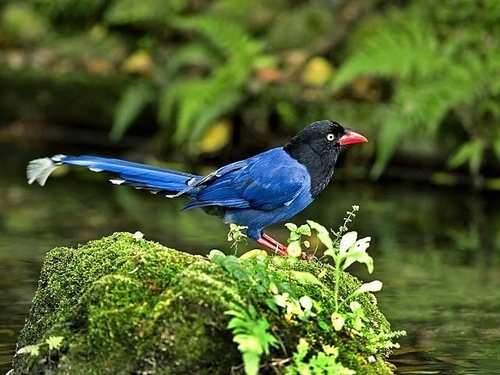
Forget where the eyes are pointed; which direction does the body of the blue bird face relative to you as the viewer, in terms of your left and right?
facing to the right of the viewer

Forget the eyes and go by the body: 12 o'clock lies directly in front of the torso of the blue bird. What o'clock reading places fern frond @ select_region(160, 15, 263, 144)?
The fern frond is roughly at 9 o'clock from the blue bird.
